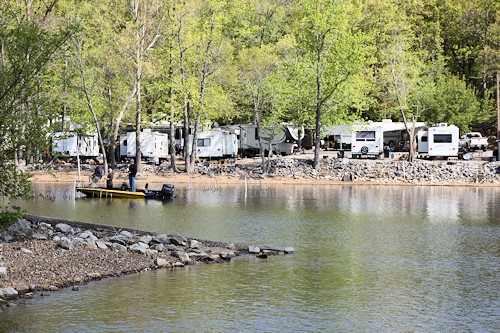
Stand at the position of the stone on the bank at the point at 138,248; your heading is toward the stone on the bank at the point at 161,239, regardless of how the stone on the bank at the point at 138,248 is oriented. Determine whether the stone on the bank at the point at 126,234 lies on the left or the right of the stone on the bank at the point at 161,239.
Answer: left

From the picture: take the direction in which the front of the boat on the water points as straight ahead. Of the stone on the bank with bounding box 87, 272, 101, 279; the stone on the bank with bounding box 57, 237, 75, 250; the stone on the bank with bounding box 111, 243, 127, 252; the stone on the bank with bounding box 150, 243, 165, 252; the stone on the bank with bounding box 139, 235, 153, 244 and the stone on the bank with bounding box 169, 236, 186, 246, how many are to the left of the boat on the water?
6

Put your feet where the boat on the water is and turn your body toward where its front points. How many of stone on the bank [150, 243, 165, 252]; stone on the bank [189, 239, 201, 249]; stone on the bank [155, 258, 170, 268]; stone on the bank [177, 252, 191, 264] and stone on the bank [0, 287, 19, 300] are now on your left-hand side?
5

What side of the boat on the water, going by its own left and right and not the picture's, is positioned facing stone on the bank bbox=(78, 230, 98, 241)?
left

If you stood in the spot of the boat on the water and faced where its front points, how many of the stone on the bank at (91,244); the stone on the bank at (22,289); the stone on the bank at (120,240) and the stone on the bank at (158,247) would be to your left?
4

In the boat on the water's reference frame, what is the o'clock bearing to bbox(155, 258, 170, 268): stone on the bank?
The stone on the bank is roughly at 9 o'clock from the boat on the water.

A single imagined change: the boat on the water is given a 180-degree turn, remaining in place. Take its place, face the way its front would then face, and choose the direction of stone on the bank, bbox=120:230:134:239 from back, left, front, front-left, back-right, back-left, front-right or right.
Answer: right

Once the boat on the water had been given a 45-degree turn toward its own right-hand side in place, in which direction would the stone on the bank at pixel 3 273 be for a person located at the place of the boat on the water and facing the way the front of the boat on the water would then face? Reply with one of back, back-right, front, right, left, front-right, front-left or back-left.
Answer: back-left

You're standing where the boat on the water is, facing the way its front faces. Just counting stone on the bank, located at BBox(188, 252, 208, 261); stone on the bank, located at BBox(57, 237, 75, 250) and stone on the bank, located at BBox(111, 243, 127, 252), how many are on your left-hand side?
3

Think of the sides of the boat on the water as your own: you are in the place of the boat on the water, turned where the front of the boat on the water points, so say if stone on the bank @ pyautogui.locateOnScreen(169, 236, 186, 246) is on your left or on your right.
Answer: on your left

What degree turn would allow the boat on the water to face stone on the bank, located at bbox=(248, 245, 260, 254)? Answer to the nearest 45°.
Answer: approximately 90° to its left

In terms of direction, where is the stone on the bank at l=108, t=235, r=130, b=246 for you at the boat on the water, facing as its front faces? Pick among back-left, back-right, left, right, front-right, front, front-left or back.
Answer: left

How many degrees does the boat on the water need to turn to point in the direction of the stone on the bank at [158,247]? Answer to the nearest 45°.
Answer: approximately 90° to its left

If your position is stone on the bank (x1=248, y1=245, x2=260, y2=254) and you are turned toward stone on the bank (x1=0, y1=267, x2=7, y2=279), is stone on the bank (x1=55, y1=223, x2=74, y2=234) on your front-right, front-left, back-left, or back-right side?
front-right

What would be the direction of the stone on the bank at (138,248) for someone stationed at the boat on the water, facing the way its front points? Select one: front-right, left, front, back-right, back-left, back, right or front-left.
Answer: left

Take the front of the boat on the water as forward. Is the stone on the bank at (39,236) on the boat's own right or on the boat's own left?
on the boat's own left

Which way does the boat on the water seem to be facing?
to the viewer's left

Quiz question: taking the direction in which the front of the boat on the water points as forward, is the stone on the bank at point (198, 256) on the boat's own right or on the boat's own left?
on the boat's own left

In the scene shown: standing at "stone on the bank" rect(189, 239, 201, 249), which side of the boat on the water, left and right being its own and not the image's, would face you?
left

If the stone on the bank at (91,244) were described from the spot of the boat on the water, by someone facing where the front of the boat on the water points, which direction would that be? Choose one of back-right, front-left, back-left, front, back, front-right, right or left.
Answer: left

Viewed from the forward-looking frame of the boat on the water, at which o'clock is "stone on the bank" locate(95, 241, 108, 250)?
The stone on the bank is roughly at 9 o'clock from the boat on the water.

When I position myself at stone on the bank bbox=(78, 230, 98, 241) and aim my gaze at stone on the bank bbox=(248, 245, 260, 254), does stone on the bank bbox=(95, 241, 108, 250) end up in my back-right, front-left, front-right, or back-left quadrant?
front-right
